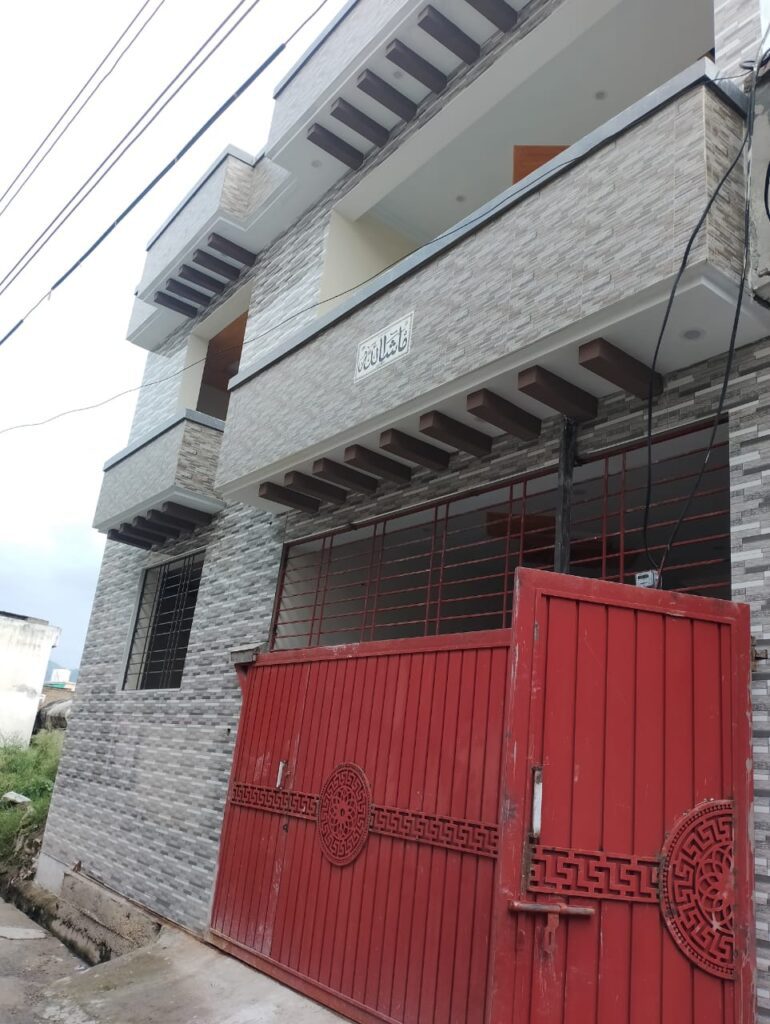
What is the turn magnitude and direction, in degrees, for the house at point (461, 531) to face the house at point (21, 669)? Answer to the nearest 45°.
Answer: approximately 90° to its right

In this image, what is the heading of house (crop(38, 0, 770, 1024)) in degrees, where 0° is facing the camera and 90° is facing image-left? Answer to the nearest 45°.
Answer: approximately 45°
